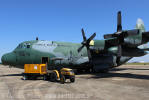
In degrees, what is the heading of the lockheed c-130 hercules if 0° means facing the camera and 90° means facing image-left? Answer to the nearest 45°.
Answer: approximately 45°
